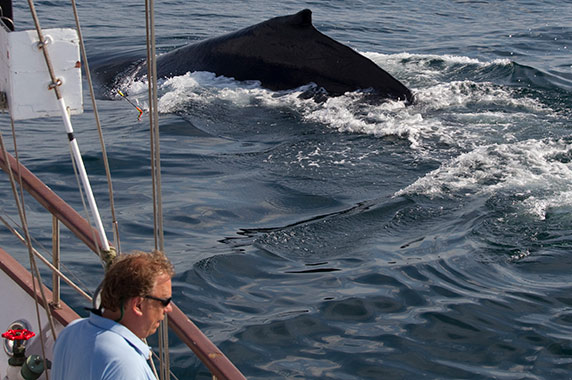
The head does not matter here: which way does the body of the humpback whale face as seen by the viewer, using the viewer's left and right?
facing to the left of the viewer

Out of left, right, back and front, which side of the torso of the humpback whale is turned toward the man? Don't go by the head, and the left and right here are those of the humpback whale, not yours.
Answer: left

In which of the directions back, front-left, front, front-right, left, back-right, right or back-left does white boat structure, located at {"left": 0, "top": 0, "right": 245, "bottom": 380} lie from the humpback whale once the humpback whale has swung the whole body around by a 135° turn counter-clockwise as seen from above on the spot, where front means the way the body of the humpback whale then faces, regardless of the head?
front-right

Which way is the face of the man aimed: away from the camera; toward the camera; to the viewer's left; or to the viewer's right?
to the viewer's right
